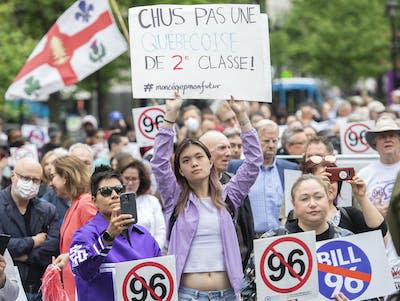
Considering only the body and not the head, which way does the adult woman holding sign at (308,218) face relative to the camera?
toward the camera

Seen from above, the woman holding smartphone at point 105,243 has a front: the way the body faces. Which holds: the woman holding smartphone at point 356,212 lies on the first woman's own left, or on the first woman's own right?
on the first woman's own left

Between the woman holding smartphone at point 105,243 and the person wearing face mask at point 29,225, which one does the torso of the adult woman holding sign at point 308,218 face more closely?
the woman holding smartphone

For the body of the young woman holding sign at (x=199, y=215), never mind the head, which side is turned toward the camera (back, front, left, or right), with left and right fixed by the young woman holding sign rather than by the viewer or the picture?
front

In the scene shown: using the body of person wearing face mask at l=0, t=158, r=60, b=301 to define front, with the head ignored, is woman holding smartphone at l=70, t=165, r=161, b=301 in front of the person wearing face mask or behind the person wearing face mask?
in front

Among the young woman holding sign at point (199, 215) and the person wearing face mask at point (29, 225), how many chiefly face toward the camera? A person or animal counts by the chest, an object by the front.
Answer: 2

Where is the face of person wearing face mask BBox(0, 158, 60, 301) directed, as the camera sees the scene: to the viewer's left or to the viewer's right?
to the viewer's right

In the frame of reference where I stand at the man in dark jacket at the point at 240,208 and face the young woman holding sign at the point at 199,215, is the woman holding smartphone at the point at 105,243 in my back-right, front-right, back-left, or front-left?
front-right

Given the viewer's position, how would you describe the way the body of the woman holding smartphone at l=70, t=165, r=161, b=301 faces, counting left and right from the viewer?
facing the viewer and to the right of the viewer

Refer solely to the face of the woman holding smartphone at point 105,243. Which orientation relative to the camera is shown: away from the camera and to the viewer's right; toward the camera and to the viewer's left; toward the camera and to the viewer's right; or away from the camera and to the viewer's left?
toward the camera and to the viewer's right

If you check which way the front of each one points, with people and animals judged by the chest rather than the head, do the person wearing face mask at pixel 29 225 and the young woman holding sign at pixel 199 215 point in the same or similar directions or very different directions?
same or similar directions

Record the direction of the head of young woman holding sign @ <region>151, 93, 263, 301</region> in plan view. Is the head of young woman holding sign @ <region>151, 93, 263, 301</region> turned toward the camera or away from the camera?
toward the camera

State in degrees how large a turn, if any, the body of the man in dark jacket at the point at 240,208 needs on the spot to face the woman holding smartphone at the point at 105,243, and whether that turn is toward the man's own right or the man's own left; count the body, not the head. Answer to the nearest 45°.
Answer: approximately 90° to the man's own right
